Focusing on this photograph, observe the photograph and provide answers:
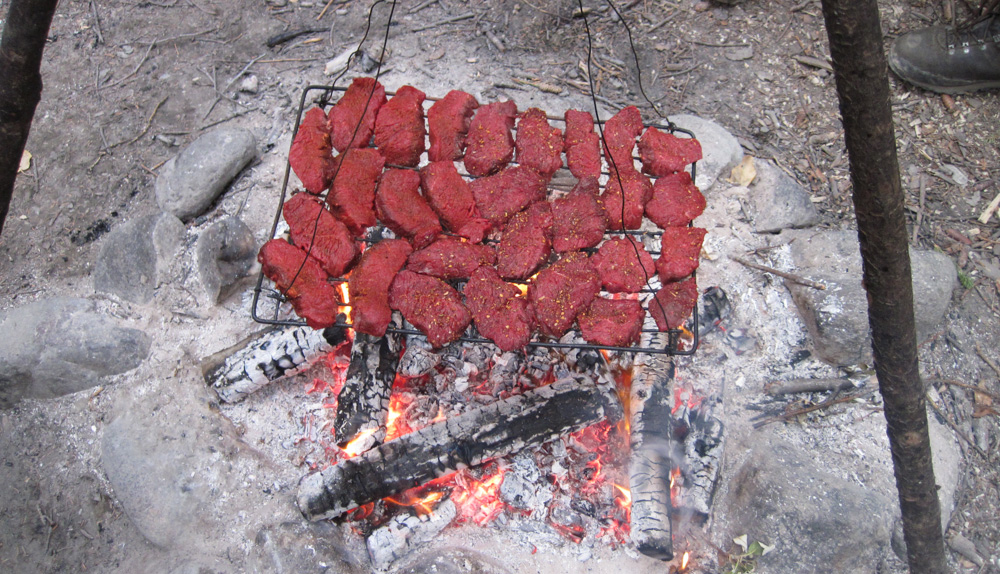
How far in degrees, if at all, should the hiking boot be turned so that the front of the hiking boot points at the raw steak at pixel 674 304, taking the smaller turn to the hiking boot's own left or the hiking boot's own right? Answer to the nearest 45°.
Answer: approximately 90° to the hiking boot's own left

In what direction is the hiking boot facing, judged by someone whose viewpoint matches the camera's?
facing to the left of the viewer

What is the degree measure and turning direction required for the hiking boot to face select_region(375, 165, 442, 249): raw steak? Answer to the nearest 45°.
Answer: approximately 45° to its left

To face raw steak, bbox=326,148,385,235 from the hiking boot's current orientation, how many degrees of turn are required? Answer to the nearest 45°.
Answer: approximately 45° to its left

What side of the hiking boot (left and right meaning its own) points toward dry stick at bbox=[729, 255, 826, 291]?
left

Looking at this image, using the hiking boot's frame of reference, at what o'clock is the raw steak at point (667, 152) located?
The raw steak is roughly at 10 o'clock from the hiking boot.

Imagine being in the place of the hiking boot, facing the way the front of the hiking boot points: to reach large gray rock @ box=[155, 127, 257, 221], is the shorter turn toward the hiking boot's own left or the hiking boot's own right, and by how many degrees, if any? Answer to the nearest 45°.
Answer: approximately 45° to the hiking boot's own left
